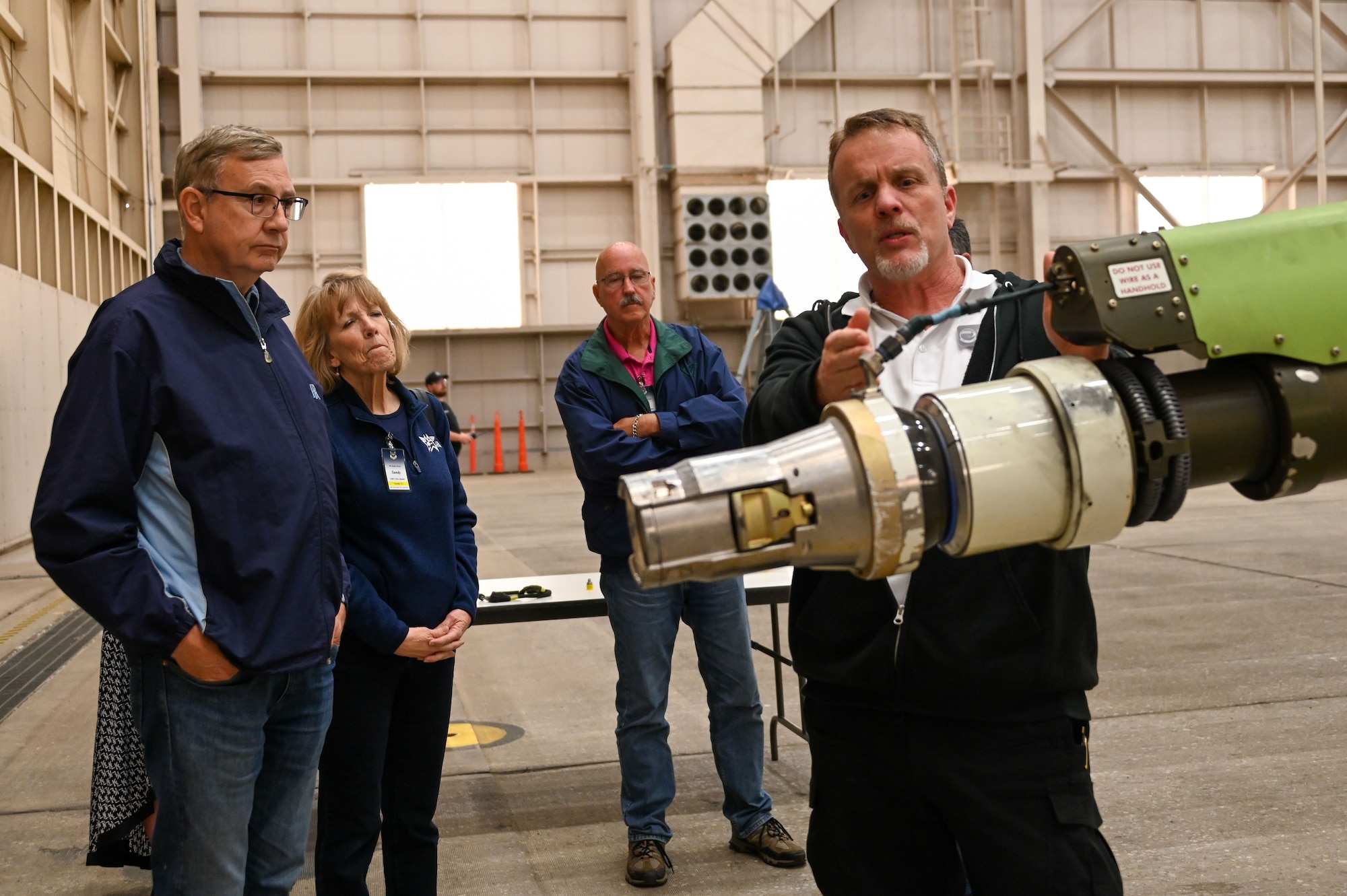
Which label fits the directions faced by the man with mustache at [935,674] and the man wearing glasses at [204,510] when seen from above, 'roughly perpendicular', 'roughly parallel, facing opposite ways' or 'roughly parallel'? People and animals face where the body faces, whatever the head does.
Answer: roughly perpendicular

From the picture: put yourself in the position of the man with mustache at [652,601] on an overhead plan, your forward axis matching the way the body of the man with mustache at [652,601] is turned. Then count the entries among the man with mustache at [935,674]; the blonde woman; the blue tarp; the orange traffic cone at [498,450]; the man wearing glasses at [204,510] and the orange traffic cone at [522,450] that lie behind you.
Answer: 3

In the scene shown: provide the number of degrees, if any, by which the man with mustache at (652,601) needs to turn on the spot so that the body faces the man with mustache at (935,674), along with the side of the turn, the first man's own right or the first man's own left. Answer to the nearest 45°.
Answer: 0° — they already face them

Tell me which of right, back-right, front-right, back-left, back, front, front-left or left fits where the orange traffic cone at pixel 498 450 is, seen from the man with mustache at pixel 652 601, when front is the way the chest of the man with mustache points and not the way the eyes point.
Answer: back

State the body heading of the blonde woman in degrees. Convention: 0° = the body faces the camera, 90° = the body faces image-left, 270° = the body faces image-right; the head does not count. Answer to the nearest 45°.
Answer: approximately 315°

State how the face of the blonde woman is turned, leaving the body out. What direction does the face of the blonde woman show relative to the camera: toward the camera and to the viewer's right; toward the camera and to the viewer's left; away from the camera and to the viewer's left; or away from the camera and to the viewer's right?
toward the camera and to the viewer's right

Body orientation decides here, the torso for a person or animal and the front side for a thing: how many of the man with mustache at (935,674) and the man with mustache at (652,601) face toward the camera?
2

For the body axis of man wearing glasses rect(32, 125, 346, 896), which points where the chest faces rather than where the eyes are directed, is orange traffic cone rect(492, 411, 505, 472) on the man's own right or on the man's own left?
on the man's own left

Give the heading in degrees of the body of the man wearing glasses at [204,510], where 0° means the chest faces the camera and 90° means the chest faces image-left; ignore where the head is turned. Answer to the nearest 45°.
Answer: approximately 315°

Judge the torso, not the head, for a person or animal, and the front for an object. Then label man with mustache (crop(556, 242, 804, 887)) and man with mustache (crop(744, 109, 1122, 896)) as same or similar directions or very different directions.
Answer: same or similar directions

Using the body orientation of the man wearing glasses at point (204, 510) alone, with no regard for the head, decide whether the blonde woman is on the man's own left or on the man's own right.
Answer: on the man's own left

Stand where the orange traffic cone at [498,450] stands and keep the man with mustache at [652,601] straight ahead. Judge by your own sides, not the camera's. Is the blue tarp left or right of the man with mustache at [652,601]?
left

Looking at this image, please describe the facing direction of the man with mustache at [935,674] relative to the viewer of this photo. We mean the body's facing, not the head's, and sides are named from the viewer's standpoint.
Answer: facing the viewer

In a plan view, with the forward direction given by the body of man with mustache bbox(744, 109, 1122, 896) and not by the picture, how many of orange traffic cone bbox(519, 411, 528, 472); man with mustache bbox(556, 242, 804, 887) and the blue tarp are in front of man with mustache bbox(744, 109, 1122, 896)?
0

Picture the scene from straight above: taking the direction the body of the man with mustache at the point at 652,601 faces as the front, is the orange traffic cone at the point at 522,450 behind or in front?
behind

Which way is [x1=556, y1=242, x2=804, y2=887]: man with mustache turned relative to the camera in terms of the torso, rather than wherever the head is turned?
toward the camera

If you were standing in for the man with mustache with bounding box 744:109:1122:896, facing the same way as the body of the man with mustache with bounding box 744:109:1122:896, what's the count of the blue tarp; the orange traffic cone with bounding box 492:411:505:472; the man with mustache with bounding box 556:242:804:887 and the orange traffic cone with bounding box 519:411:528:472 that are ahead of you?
0

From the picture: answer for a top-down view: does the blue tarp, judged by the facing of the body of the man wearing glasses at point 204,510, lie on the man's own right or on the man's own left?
on the man's own left

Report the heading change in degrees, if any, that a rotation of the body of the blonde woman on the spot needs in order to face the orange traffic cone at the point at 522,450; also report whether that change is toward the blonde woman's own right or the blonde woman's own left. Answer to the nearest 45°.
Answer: approximately 135° to the blonde woman's own left

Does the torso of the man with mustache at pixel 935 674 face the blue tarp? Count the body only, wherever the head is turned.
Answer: no

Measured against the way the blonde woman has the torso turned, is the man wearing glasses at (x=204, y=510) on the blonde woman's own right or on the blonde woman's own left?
on the blonde woman's own right
